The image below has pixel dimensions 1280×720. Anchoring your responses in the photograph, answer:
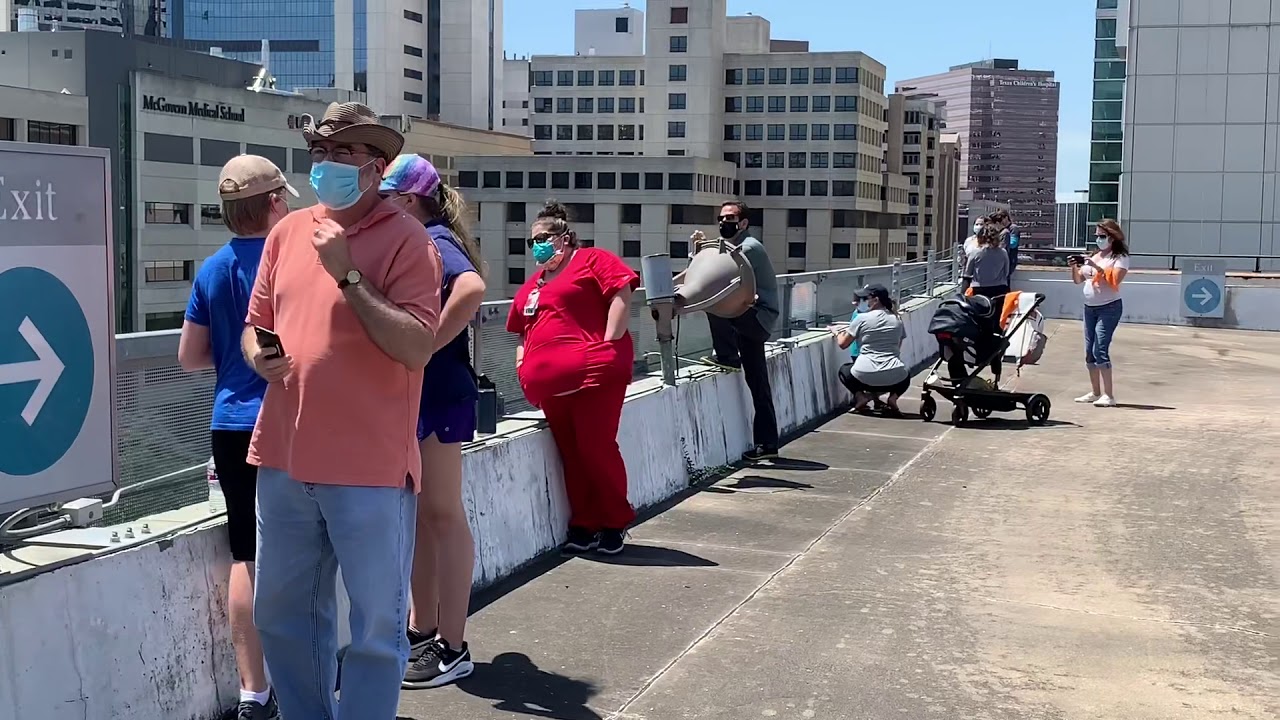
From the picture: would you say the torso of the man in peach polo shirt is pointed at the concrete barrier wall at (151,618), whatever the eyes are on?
no

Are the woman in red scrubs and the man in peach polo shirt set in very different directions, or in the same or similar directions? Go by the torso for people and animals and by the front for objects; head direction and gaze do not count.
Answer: same or similar directions

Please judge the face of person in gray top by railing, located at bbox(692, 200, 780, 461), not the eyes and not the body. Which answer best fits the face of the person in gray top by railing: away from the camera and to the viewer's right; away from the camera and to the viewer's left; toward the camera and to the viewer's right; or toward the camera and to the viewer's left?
toward the camera and to the viewer's left

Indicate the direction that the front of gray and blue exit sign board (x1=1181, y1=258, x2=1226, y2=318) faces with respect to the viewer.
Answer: facing the viewer

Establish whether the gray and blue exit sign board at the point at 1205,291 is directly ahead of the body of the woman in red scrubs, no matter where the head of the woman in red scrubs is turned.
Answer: no

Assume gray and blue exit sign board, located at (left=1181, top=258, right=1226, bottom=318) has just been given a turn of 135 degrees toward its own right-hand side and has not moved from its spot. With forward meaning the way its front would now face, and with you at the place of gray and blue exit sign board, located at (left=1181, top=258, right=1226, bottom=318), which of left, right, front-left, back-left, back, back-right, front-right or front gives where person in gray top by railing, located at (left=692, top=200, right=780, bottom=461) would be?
back-left

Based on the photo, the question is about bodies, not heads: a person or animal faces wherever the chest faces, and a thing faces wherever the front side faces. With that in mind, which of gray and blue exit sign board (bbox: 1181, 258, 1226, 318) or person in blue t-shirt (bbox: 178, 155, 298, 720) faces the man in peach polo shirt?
the gray and blue exit sign board

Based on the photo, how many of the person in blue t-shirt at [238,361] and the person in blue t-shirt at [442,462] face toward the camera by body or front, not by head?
0

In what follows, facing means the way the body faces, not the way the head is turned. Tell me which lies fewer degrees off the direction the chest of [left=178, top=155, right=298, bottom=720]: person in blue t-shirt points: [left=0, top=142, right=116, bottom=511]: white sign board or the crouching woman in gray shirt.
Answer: the crouching woman in gray shirt

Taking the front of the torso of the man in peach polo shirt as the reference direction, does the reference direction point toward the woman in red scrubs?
no

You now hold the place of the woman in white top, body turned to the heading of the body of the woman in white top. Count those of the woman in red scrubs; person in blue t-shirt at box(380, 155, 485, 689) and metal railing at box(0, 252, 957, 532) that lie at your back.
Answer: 0

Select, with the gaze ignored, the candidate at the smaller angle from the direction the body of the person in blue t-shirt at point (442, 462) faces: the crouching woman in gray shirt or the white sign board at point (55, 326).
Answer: the white sign board

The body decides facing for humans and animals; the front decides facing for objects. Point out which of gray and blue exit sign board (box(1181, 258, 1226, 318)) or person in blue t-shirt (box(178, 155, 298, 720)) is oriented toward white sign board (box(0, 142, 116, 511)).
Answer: gray and blue exit sign board (box(1181, 258, 1226, 318))

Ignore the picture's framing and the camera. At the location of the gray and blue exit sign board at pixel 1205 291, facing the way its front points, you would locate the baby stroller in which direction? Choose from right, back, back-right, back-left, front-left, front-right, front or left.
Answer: front

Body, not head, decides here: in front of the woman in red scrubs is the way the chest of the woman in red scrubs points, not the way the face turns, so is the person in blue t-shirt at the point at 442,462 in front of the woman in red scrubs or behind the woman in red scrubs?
in front

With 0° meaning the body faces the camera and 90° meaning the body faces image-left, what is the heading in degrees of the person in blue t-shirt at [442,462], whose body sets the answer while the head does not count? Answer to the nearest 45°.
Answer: approximately 90°
